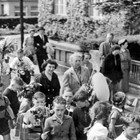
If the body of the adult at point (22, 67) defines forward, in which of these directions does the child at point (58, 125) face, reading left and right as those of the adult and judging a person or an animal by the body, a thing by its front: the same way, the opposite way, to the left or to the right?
the same way

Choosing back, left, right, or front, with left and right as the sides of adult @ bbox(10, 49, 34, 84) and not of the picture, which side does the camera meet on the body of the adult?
front

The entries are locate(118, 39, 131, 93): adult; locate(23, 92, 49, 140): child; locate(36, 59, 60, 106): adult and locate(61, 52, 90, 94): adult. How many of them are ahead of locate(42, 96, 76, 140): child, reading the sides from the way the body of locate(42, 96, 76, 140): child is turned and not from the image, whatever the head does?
0

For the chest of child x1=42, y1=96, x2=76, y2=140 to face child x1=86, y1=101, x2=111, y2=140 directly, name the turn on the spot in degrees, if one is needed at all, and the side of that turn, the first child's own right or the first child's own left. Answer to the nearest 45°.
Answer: approximately 45° to the first child's own left

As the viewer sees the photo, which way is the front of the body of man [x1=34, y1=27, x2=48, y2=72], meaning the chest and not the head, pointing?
toward the camera

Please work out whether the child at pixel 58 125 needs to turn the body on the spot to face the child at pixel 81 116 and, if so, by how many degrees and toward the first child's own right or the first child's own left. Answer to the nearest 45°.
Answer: approximately 135° to the first child's own left

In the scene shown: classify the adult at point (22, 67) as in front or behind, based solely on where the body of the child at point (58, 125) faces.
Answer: behind

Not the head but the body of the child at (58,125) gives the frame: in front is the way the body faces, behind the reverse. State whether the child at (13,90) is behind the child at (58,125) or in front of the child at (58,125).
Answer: behind

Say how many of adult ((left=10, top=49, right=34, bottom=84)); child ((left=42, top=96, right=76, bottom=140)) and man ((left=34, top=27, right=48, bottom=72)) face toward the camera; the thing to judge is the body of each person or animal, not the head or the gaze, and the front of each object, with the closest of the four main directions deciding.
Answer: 3

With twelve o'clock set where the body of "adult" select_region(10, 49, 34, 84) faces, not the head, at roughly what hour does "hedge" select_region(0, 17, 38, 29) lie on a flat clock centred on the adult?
The hedge is roughly at 6 o'clock from the adult.

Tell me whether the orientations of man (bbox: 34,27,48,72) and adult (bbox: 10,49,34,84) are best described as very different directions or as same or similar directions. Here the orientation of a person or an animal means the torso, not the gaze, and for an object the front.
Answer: same or similar directions
